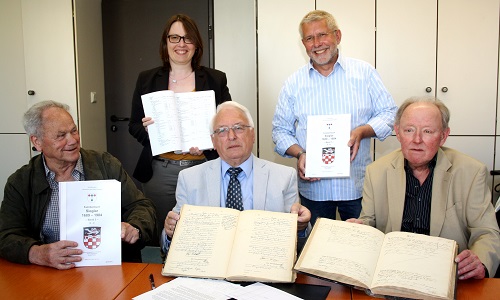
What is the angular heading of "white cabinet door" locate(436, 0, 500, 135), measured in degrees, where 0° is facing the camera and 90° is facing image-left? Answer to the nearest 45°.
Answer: approximately 0°

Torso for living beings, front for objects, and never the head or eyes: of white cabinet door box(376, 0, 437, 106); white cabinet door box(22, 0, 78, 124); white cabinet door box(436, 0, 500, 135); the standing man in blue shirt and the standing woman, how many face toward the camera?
5

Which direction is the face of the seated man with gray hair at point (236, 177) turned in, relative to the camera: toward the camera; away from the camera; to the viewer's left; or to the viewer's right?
toward the camera

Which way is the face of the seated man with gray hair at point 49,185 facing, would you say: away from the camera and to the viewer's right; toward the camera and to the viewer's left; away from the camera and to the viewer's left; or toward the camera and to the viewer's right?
toward the camera and to the viewer's right

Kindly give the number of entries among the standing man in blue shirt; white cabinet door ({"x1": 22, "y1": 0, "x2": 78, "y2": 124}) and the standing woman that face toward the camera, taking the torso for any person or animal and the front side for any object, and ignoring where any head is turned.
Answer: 3

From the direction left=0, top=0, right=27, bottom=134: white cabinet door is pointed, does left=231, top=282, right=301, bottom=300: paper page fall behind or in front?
in front

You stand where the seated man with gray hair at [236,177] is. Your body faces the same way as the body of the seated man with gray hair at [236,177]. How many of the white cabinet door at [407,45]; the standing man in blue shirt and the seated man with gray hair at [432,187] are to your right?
0

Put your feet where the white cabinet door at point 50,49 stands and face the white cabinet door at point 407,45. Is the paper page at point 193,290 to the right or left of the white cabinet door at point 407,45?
right

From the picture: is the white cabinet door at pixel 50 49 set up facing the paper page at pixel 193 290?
yes

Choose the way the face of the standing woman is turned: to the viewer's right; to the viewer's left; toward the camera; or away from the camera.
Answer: toward the camera

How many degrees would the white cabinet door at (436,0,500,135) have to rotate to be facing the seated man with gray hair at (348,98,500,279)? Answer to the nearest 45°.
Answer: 0° — it already faces them

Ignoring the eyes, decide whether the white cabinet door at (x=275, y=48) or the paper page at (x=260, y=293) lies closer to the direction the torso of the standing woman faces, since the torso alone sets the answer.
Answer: the paper page

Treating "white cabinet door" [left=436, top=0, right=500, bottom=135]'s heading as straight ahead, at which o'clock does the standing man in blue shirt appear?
The standing man in blue shirt is roughly at 1 o'clock from the white cabinet door.

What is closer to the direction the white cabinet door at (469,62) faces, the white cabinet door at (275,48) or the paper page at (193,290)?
the paper page

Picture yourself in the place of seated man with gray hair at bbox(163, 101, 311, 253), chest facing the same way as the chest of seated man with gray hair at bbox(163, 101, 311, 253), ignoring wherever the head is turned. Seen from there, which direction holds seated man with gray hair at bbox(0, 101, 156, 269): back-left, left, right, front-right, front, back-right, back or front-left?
right

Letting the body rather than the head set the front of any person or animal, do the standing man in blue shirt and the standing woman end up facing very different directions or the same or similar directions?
same or similar directions

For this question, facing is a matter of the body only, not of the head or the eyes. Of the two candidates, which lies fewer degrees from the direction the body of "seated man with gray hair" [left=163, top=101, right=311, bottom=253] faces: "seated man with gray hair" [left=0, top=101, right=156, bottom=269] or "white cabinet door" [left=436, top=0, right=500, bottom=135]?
the seated man with gray hair

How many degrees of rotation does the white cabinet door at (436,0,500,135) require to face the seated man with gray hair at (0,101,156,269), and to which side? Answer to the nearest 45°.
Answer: approximately 45° to its right

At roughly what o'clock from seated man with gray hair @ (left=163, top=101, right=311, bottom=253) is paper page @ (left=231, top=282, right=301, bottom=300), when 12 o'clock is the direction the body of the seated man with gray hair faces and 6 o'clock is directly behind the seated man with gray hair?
The paper page is roughly at 12 o'clock from the seated man with gray hair.

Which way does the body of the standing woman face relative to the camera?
toward the camera
